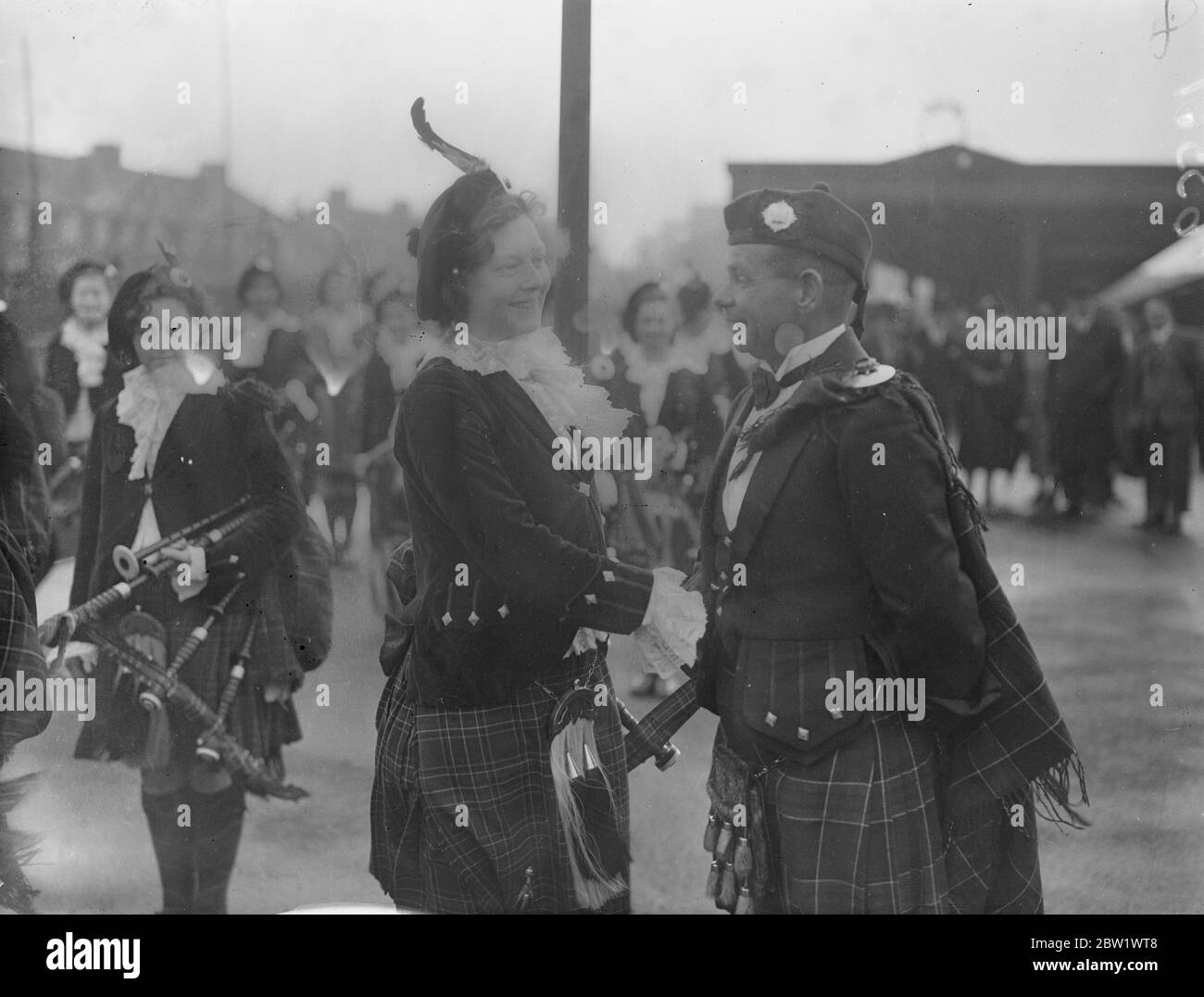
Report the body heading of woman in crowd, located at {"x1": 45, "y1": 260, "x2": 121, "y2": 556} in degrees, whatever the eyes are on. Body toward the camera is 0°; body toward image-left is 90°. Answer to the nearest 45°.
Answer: approximately 0°

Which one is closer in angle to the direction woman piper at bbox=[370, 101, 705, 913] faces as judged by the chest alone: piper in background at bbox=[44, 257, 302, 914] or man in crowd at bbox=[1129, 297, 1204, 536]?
the man in crowd

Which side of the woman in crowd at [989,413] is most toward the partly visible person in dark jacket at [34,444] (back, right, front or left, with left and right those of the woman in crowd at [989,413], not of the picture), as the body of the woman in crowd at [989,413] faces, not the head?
front

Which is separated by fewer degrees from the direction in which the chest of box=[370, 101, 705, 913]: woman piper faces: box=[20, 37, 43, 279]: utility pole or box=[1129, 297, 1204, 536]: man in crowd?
the man in crowd

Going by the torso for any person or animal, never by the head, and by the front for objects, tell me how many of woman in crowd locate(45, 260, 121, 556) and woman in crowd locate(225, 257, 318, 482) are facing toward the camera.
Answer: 2
